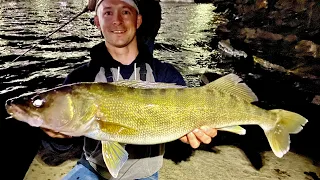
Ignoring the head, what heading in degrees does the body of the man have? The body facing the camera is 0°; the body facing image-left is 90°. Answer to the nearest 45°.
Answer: approximately 0°

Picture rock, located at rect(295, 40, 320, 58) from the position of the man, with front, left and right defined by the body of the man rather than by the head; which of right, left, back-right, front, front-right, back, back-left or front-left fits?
back-left
